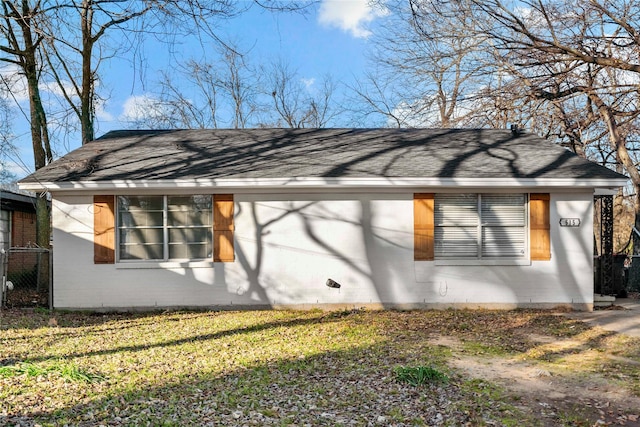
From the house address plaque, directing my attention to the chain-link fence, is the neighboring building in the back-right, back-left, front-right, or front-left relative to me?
front-right

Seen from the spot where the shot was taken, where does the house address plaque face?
facing the viewer

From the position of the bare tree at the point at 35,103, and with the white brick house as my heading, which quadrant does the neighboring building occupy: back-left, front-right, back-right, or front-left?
back-left

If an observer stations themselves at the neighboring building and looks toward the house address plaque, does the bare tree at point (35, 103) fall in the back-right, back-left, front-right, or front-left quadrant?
front-right

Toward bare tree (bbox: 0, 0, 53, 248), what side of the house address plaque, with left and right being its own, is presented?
right

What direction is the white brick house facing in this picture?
toward the camera

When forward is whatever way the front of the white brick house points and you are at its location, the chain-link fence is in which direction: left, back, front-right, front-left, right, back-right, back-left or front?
right
